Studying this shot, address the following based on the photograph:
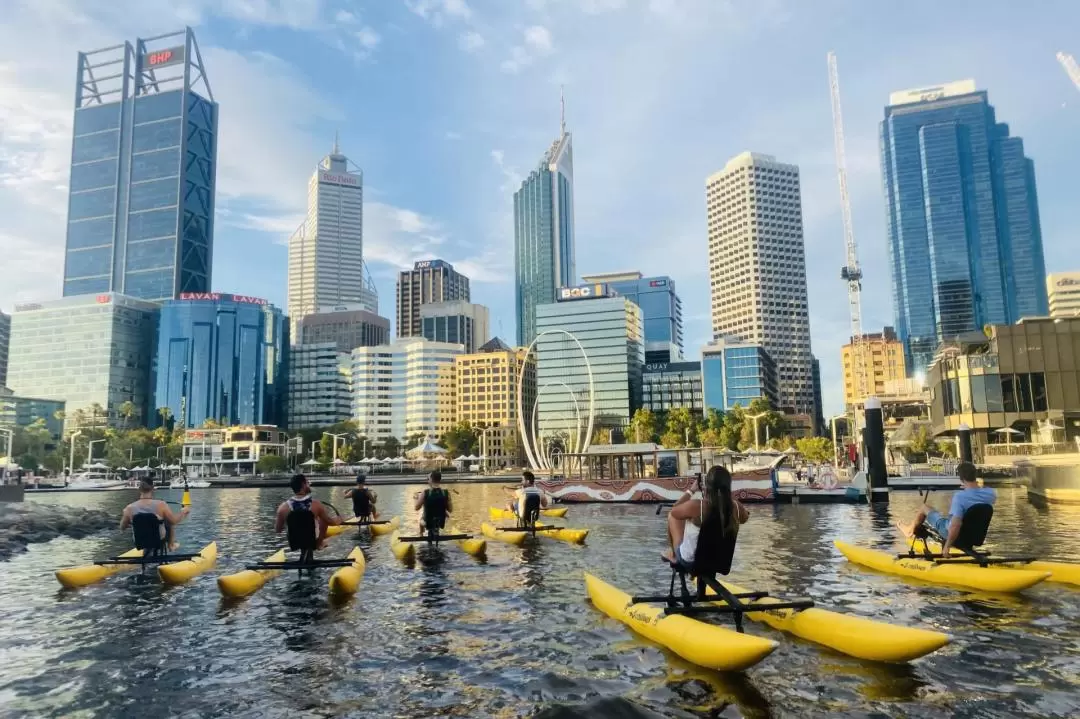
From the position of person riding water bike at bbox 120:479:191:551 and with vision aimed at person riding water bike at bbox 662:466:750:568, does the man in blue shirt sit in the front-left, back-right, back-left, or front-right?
front-left

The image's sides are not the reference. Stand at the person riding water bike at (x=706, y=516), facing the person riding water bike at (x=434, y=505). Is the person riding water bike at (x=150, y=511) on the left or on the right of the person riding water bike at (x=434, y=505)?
left

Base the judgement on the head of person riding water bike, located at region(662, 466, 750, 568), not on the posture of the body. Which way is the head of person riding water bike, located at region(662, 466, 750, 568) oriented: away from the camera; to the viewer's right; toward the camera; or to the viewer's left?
away from the camera

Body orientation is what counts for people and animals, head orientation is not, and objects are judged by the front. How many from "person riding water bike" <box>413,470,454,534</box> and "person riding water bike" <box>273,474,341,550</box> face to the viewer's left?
0

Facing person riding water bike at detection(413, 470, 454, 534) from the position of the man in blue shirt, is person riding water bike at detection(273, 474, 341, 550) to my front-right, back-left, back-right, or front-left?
front-left

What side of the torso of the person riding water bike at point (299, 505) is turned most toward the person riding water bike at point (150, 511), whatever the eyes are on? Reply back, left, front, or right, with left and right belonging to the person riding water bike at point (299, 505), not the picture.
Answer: left

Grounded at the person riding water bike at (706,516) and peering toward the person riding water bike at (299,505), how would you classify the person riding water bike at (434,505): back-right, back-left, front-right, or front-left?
front-right

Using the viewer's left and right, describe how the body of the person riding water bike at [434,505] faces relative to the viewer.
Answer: facing away from the viewer

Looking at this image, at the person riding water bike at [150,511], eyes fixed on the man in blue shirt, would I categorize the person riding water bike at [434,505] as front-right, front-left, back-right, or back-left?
front-left

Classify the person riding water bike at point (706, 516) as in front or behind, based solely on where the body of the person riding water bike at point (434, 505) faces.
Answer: behind

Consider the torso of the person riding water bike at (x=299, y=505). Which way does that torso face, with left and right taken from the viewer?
facing away from the viewer and to the right of the viewer

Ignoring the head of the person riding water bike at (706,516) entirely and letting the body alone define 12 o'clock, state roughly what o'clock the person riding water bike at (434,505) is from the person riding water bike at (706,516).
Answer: the person riding water bike at (434,505) is roughly at 12 o'clock from the person riding water bike at (706,516).

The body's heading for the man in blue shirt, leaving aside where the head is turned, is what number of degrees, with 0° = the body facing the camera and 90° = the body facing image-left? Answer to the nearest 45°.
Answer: approximately 135°

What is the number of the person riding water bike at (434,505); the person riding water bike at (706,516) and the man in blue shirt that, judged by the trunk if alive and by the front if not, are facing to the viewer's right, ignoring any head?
0
